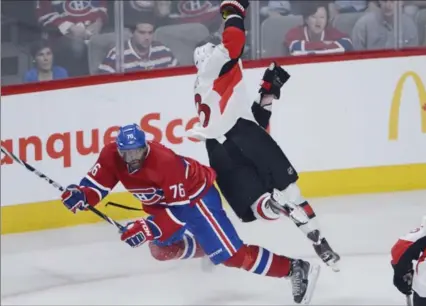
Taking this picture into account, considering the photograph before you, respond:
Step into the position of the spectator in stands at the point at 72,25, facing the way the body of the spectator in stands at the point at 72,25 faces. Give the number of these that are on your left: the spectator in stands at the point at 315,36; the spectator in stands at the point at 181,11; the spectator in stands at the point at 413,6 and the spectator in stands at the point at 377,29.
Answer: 4

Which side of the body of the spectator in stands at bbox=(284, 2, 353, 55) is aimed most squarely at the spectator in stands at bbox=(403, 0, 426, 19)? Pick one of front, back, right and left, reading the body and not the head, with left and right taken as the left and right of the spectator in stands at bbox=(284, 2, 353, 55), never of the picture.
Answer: left

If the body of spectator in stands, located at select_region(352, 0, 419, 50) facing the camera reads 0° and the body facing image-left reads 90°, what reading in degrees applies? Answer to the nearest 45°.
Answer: approximately 0°

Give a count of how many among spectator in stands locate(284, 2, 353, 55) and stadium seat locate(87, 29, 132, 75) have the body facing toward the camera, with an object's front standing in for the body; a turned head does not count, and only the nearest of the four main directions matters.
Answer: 2

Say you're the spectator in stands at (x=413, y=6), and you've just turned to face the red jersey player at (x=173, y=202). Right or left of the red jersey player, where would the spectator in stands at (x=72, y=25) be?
right

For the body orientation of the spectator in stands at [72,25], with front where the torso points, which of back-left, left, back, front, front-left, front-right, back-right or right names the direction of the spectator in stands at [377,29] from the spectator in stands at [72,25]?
left

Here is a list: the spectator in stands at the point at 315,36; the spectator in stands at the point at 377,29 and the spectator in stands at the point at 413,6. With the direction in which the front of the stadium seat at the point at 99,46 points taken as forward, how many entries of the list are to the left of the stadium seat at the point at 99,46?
3

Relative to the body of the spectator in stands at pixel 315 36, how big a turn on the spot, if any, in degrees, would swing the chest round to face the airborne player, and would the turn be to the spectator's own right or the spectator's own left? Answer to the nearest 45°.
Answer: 0° — they already face them

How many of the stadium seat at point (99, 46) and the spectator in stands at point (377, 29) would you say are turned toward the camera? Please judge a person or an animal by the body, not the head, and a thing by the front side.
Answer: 2
